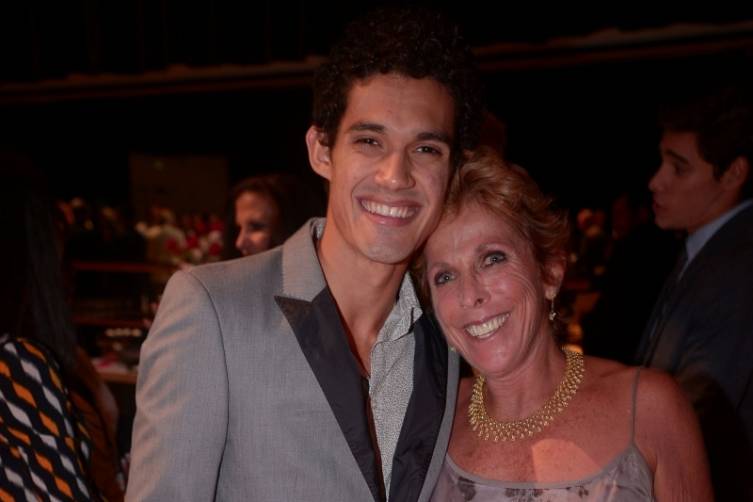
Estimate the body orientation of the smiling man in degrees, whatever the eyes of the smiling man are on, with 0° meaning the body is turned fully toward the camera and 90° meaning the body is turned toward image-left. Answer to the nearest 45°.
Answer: approximately 315°

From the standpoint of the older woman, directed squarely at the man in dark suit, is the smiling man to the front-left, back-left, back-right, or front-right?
back-left

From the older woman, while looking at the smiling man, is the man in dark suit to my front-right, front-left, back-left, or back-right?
back-right

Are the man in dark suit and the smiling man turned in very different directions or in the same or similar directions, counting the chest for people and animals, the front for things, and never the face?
very different directions

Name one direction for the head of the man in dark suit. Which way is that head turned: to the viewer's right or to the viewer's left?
to the viewer's left

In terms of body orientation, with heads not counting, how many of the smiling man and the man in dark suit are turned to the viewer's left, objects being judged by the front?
1

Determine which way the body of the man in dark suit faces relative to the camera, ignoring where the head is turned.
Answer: to the viewer's left

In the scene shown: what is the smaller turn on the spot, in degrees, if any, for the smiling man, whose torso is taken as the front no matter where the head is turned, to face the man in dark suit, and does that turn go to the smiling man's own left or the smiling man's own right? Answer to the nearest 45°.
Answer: approximately 90° to the smiling man's own left

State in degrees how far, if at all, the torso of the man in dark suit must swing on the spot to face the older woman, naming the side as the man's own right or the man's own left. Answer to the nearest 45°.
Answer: approximately 90° to the man's own left

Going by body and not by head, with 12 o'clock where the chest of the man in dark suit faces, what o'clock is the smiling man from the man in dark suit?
The smiling man is roughly at 10 o'clock from the man in dark suit.
